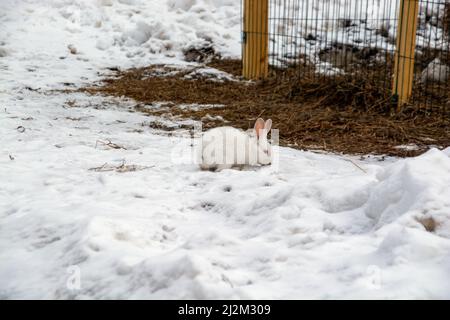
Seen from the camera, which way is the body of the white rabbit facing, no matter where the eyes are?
to the viewer's right

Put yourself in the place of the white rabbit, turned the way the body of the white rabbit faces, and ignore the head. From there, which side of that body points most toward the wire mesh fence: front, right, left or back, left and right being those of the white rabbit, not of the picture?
left
